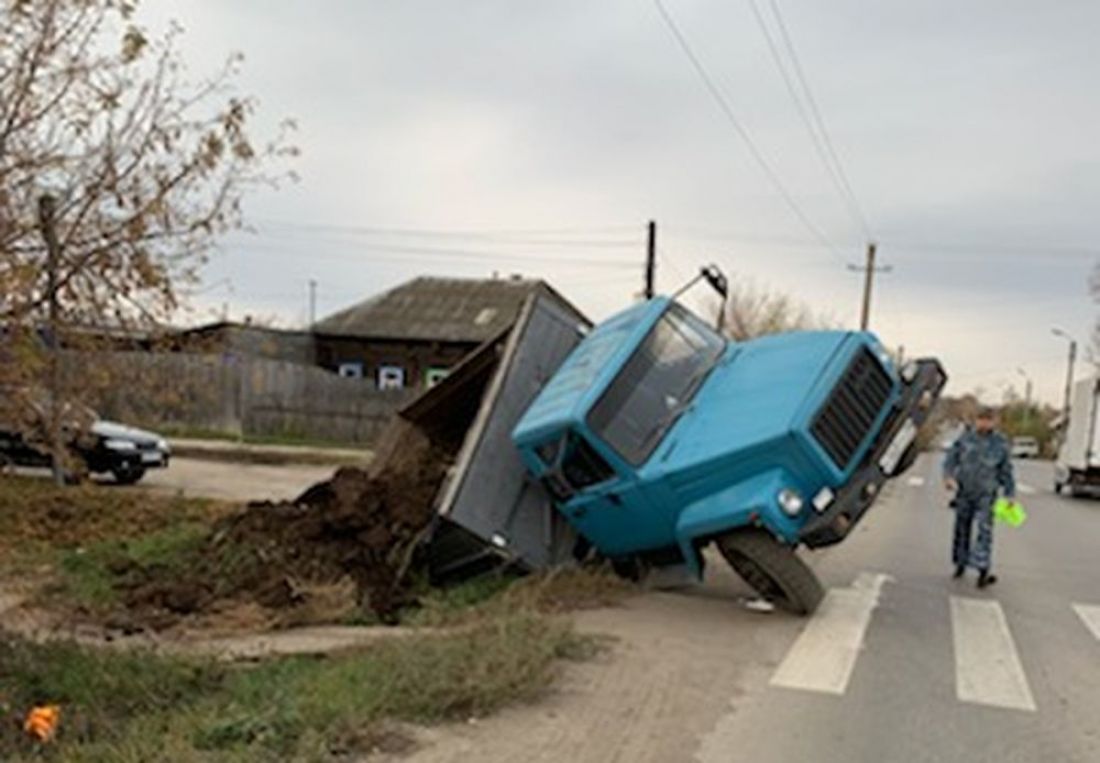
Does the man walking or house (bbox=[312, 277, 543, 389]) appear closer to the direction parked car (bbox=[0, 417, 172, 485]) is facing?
the man walking

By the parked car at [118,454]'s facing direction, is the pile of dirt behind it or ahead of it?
ahead

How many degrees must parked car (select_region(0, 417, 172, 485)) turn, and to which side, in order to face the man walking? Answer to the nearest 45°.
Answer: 0° — it already faces them

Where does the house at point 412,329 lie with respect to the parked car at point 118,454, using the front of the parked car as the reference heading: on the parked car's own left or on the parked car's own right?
on the parked car's own left

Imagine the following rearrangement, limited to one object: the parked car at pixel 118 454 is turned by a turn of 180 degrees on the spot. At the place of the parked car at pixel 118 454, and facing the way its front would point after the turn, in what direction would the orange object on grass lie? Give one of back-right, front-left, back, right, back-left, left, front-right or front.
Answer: back-left

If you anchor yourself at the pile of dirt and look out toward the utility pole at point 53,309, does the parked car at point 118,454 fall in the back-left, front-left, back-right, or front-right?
front-right

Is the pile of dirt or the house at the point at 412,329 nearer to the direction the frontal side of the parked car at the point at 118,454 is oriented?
the pile of dirt

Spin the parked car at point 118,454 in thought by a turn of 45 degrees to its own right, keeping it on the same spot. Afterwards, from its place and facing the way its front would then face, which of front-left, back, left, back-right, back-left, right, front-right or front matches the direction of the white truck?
left

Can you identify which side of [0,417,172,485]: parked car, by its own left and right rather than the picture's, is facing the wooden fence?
left
